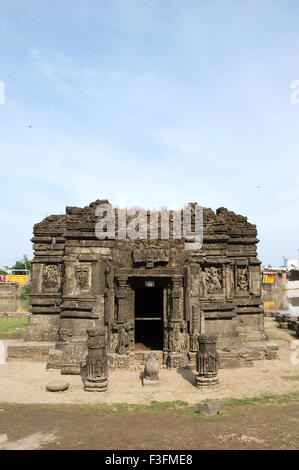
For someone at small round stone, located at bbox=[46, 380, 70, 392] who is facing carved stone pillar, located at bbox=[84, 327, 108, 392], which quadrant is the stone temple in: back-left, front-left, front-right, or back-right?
front-left

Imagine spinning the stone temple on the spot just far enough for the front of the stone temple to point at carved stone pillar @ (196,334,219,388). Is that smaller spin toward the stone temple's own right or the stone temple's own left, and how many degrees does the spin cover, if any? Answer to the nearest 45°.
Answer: approximately 45° to the stone temple's own left

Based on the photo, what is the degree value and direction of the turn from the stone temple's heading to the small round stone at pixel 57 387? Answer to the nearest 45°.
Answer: approximately 45° to its right

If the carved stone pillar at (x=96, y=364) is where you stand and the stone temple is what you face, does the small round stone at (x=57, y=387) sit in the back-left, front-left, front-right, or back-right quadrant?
back-left

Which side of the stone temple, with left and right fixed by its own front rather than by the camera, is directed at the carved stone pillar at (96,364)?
front

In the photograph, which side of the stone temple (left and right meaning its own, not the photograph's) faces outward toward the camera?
front

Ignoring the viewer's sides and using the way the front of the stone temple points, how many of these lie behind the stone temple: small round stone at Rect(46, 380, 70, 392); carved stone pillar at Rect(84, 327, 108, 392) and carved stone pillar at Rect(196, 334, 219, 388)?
0
